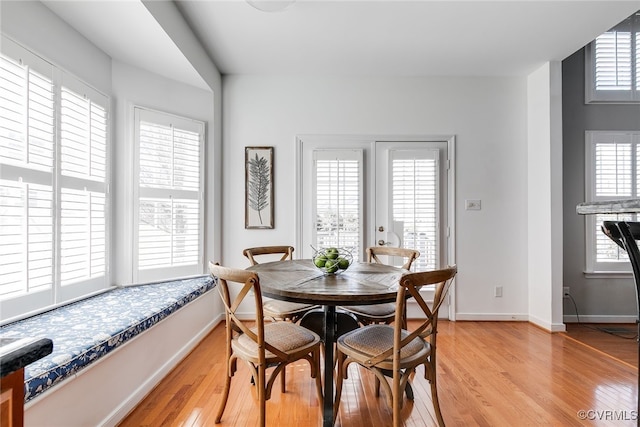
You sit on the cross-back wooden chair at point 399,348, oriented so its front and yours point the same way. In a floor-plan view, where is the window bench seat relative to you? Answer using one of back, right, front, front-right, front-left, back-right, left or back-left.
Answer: front-left

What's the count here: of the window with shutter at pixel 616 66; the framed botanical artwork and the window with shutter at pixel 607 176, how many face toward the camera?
3

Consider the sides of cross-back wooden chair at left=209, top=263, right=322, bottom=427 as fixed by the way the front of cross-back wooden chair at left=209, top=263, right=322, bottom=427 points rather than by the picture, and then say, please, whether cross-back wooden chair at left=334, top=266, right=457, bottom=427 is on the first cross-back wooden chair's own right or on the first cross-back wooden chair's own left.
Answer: on the first cross-back wooden chair's own right

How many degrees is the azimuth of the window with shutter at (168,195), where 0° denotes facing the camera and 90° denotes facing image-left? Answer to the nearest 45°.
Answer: approximately 315°

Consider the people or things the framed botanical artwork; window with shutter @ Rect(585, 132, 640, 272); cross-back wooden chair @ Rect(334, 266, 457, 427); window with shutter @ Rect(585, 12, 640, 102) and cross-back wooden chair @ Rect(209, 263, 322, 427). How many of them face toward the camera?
3

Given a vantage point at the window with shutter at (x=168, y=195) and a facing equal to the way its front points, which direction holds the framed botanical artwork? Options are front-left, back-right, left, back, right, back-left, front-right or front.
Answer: front-left

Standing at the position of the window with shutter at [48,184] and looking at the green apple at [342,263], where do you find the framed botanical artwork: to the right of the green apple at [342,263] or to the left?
left

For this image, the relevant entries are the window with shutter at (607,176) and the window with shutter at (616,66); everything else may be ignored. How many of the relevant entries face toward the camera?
2

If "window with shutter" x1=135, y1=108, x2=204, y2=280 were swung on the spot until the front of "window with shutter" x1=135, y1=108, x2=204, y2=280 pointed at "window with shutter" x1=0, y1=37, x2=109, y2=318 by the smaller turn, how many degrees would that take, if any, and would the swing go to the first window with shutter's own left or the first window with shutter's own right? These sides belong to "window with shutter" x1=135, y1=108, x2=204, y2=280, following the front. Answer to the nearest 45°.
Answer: approximately 90° to the first window with shutter's own right

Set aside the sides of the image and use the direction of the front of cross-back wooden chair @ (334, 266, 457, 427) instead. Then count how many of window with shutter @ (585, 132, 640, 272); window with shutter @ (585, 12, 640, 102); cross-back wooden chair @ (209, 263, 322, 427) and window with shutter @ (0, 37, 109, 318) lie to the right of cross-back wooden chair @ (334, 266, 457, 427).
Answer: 2

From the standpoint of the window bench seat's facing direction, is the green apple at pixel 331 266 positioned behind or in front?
in front

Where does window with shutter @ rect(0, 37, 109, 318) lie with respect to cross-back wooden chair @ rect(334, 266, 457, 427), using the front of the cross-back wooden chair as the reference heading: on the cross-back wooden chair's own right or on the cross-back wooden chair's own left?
on the cross-back wooden chair's own left

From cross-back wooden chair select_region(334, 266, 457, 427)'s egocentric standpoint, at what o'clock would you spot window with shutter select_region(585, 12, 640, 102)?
The window with shutter is roughly at 3 o'clock from the cross-back wooden chair.

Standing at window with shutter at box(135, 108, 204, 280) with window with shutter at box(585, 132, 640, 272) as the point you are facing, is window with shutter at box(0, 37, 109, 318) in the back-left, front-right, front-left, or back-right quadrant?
back-right

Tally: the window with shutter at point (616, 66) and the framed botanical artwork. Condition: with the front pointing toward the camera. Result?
2

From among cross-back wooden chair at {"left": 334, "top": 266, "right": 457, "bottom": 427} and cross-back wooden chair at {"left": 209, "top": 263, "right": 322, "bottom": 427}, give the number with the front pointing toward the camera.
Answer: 0

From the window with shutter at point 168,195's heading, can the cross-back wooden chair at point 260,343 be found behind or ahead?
ahead
